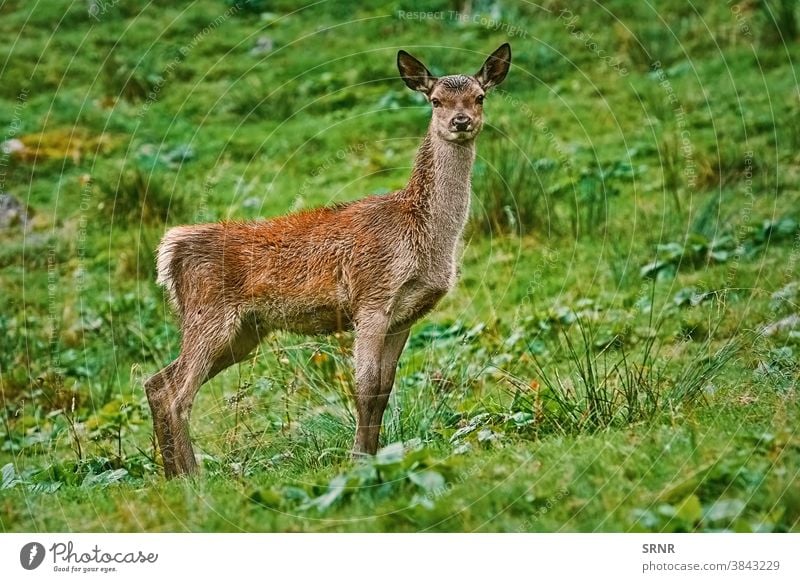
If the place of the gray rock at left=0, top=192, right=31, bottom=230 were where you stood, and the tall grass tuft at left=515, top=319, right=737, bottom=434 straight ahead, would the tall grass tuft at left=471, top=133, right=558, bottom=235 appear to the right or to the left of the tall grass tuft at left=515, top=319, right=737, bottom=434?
left

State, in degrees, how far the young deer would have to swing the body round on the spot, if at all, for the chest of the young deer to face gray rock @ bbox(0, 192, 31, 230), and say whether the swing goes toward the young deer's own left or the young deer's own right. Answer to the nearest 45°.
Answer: approximately 135° to the young deer's own left

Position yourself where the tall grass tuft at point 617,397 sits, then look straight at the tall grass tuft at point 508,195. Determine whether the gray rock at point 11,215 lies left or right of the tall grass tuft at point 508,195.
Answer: left

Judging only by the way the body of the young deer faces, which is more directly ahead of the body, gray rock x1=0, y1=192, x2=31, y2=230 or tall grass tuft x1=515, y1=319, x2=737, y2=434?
the tall grass tuft

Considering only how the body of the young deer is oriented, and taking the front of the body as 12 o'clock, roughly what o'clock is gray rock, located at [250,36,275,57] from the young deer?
The gray rock is roughly at 9 o'clock from the young deer.

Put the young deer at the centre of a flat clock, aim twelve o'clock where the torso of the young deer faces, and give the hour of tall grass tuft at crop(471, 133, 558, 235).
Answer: The tall grass tuft is roughly at 10 o'clock from the young deer.

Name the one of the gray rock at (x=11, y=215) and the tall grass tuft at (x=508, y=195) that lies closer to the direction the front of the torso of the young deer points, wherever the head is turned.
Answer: the tall grass tuft

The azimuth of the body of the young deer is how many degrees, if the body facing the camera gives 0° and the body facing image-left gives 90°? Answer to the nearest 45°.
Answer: approximately 270°
